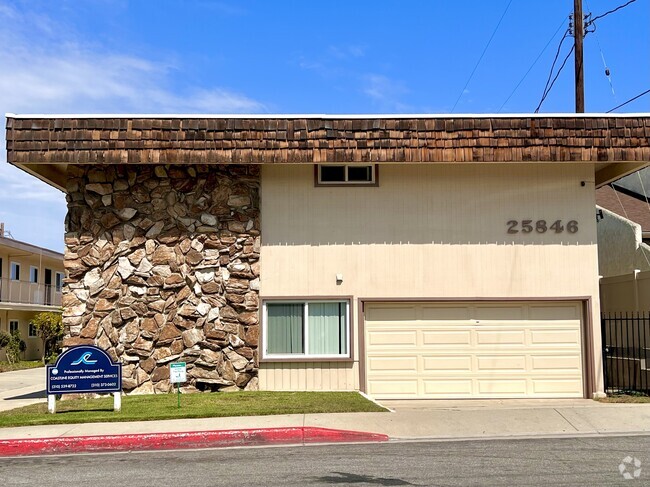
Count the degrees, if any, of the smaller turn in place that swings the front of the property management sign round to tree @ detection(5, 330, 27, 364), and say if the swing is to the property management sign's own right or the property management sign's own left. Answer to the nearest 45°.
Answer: approximately 180°

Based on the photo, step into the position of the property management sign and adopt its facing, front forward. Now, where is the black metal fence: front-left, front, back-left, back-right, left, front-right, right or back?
left

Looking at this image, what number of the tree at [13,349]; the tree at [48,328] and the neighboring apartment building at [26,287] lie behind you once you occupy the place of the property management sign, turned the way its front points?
3

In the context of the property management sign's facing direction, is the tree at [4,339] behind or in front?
behind

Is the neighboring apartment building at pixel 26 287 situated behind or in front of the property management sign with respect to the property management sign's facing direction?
behind

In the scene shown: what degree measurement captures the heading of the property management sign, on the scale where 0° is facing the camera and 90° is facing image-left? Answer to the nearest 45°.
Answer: approximately 0°

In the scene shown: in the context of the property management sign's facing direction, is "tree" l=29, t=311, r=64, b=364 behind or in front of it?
behind

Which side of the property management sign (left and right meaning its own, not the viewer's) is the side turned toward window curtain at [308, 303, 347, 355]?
left
